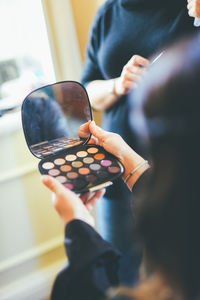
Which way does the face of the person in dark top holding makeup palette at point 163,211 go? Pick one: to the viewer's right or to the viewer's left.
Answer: to the viewer's left

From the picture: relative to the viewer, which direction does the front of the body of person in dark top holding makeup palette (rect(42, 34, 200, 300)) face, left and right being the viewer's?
facing away from the viewer and to the left of the viewer

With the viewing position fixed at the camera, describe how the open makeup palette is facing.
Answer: facing the viewer and to the right of the viewer
